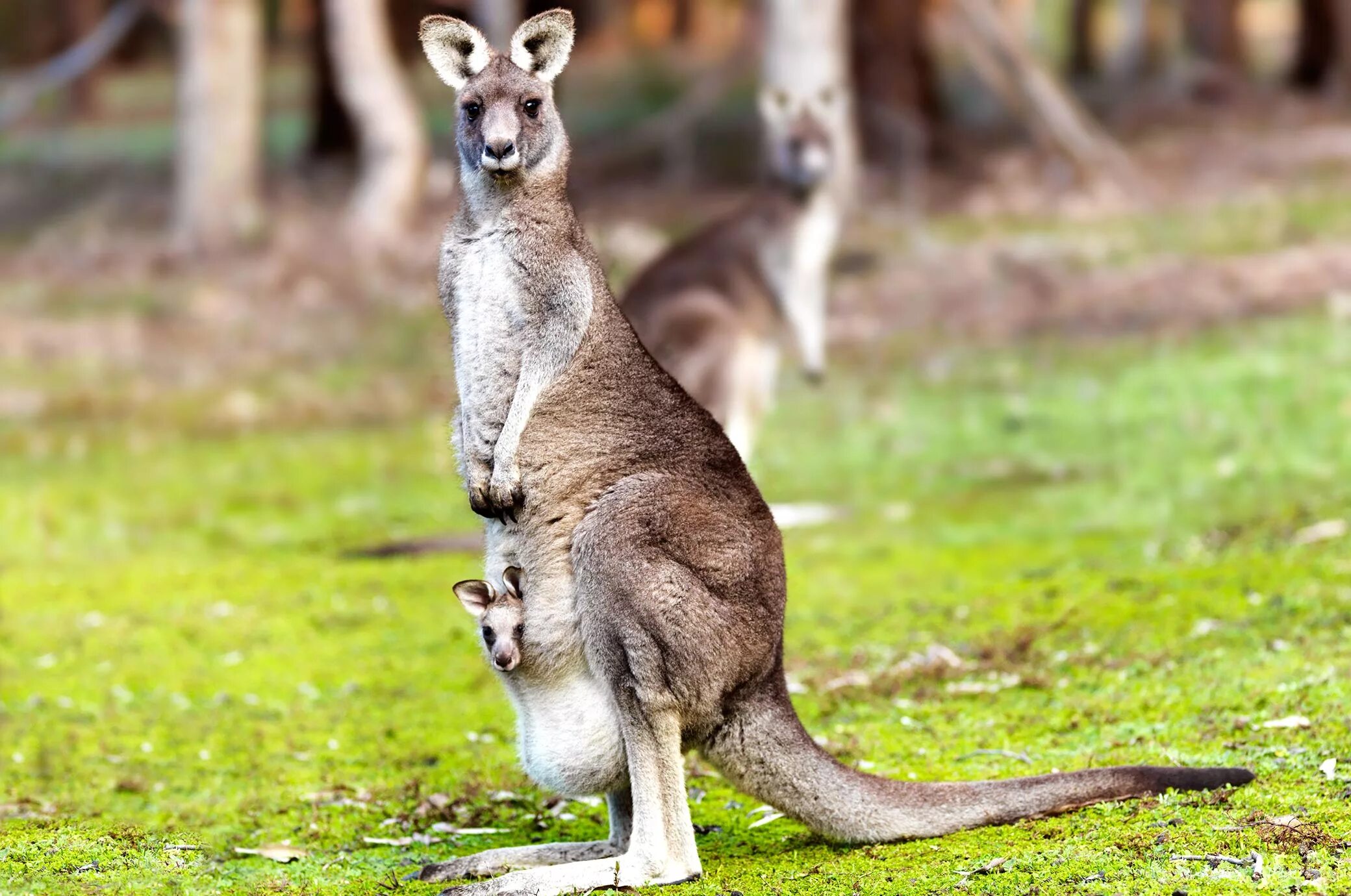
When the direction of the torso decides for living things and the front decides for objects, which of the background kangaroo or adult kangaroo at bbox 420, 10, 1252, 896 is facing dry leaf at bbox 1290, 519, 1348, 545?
the background kangaroo

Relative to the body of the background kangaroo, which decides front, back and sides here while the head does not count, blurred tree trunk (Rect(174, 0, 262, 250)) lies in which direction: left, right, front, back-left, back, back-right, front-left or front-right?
back

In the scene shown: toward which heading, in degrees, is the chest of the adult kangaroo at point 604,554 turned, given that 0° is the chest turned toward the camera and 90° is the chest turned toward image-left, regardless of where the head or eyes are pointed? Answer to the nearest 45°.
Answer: approximately 90°

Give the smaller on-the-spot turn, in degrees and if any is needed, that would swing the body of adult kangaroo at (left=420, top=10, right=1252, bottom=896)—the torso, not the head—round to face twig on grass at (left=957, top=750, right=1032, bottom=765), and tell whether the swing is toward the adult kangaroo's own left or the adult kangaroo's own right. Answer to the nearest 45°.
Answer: approximately 135° to the adult kangaroo's own right

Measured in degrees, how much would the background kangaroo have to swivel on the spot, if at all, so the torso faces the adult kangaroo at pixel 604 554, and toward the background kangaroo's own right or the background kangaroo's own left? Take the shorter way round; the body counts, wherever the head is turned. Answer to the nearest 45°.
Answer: approximately 45° to the background kangaroo's own right

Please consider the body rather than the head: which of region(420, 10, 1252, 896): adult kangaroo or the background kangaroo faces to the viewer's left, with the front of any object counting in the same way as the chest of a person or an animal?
the adult kangaroo

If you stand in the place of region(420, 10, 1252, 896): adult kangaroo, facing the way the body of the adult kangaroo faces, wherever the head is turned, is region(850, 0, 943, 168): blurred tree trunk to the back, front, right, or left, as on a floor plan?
right

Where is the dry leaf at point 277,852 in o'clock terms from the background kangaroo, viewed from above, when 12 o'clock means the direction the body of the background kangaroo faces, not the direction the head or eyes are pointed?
The dry leaf is roughly at 2 o'clock from the background kangaroo.

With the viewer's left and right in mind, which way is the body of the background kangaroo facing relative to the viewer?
facing the viewer and to the right of the viewer

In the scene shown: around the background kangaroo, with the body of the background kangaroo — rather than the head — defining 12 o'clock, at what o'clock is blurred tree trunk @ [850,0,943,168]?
The blurred tree trunk is roughly at 8 o'clock from the background kangaroo.
